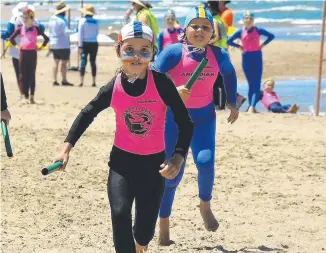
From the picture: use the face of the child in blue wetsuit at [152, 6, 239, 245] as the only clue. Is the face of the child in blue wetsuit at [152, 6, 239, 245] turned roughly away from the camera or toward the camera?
toward the camera

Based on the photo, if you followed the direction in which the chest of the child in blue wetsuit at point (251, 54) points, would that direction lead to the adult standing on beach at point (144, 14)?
no

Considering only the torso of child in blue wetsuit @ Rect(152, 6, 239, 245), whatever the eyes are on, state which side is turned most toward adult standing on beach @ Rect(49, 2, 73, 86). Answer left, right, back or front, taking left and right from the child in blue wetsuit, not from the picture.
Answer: back

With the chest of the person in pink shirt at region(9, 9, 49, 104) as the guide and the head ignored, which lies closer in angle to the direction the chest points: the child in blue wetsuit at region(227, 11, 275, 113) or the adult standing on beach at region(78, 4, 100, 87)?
the child in blue wetsuit

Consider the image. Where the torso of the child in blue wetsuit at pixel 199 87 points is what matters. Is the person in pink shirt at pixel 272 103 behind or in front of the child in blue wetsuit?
behind

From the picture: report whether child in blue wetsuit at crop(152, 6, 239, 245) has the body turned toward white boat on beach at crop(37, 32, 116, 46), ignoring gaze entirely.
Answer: no

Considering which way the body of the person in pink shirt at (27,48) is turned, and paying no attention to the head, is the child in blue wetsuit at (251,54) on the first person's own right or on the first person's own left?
on the first person's own left

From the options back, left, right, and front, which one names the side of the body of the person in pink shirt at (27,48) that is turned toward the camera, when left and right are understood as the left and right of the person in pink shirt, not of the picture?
front

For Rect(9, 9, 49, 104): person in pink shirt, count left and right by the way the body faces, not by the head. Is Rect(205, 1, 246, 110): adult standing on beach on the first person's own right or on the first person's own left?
on the first person's own left

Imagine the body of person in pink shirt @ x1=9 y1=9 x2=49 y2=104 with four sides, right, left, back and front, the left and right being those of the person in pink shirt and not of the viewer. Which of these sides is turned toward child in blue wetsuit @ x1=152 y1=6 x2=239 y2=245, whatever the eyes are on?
front
